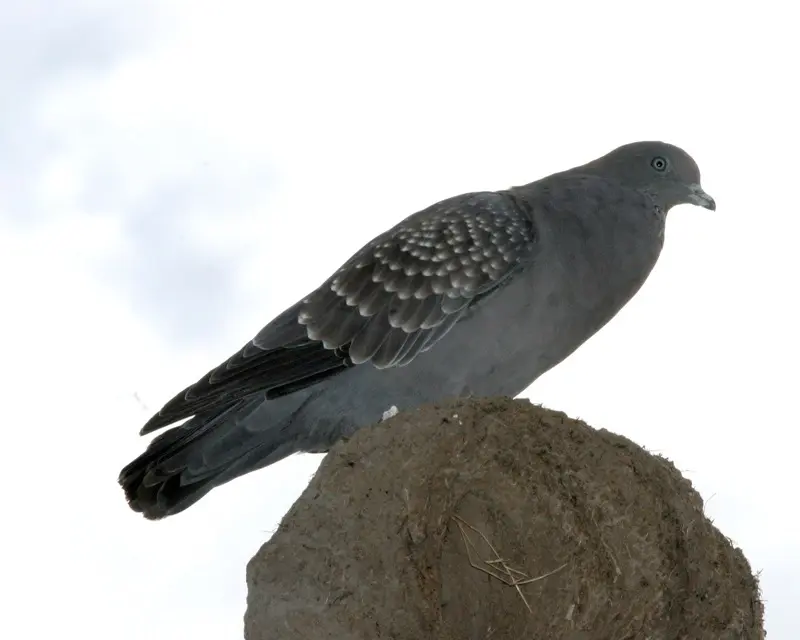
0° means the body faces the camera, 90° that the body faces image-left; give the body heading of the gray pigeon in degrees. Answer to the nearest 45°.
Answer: approximately 270°
